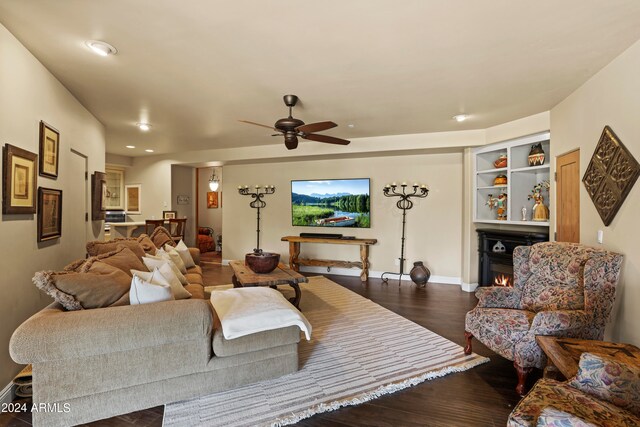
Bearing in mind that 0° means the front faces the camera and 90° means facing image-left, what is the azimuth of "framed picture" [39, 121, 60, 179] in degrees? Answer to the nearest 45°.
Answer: approximately 315°

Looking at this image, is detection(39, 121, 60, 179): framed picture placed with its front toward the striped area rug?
yes

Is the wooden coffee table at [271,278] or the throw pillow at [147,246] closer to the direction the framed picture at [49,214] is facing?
the wooden coffee table

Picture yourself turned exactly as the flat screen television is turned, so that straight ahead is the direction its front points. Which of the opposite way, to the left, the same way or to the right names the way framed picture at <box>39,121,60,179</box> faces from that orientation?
to the left

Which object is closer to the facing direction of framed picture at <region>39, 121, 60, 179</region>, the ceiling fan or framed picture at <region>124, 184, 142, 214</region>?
the ceiling fan

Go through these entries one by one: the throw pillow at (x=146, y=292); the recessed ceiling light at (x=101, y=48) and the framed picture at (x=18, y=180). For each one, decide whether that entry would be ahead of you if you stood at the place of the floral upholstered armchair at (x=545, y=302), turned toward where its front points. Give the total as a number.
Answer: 3

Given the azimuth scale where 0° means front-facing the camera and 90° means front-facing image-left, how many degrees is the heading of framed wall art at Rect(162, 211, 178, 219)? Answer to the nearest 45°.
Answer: approximately 0°

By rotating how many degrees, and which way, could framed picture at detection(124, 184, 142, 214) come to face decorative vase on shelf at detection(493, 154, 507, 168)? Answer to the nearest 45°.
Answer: approximately 45° to its left

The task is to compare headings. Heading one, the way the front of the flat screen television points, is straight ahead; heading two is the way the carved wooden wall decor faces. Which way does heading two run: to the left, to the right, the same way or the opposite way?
to the right

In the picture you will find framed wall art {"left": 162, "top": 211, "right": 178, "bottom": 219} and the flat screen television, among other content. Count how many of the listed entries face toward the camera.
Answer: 2

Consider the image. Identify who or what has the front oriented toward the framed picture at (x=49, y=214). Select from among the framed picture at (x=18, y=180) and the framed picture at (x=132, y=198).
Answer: the framed picture at (x=132, y=198)
